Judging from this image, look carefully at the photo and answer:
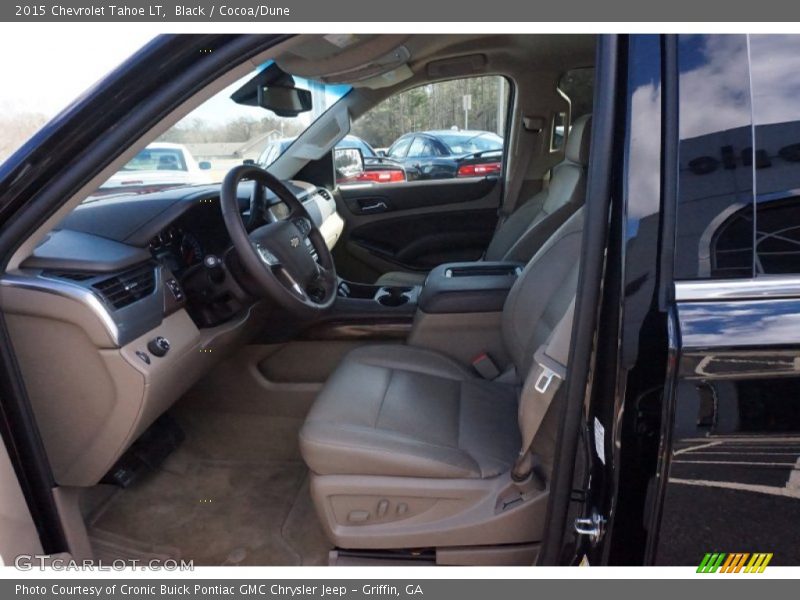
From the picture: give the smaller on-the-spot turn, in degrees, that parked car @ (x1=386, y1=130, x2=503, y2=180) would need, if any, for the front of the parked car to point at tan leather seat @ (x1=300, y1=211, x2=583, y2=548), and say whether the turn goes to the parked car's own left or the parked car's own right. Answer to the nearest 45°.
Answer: approximately 135° to the parked car's own left

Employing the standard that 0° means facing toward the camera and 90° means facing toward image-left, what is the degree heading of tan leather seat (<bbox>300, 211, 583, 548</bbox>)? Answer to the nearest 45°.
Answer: approximately 90°

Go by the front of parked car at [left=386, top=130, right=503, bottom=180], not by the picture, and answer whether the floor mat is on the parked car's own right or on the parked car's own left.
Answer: on the parked car's own left

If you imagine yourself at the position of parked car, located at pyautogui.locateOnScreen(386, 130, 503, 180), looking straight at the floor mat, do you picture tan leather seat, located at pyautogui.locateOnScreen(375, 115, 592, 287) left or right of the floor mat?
left

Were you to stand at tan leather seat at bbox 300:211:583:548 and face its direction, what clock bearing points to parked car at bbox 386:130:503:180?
The parked car is roughly at 3 o'clock from the tan leather seat.

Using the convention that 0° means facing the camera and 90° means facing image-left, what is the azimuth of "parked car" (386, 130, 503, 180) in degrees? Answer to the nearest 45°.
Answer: approximately 135°

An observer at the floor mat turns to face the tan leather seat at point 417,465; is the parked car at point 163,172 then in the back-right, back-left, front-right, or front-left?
back-left
